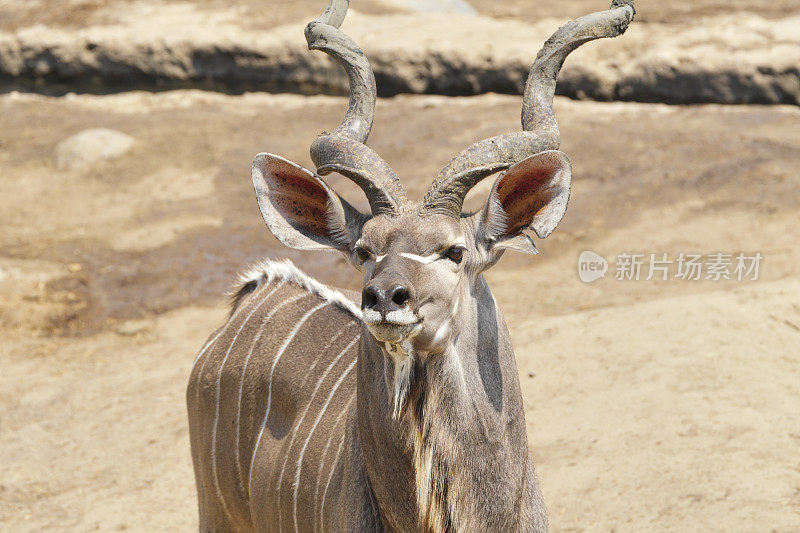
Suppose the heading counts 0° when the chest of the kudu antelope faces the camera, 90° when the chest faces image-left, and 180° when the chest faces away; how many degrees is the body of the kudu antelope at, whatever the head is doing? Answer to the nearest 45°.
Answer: approximately 315°
